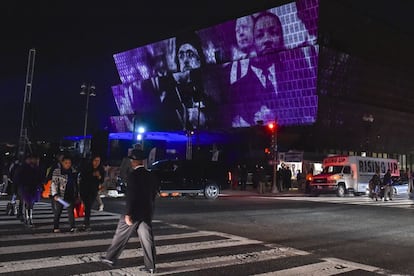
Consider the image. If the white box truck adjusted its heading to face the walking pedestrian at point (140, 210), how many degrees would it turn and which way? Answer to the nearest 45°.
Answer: approximately 45° to its left

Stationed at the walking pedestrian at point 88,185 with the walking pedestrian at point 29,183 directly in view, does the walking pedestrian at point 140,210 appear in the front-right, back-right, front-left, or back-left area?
back-left

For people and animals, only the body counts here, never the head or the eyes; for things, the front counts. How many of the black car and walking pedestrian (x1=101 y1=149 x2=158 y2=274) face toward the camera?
0

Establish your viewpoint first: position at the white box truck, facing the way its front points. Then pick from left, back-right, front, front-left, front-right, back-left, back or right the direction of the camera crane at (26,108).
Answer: front

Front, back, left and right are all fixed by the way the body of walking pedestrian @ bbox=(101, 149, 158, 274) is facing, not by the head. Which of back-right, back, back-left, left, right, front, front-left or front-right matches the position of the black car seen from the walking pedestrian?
front-right

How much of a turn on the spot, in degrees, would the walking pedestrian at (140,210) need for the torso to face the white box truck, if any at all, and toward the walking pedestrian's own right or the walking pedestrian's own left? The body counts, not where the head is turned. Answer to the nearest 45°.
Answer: approximately 90° to the walking pedestrian's own right

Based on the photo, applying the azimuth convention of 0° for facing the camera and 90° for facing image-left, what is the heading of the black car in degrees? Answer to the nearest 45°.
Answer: approximately 90°

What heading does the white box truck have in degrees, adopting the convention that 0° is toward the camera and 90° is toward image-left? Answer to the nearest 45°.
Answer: approximately 45°

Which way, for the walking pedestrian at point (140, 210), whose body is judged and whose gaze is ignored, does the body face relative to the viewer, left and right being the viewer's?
facing away from the viewer and to the left of the viewer

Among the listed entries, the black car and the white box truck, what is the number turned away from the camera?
0

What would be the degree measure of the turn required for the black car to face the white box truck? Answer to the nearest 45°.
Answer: approximately 135° to its right

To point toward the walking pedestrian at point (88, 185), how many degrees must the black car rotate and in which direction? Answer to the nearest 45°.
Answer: approximately 90° to its left

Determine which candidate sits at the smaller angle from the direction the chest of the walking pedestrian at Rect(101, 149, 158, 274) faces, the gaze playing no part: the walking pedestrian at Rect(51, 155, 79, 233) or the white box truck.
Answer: the walking pedestrian

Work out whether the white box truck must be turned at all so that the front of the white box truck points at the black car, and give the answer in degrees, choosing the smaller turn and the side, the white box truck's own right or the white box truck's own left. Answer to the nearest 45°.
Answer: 0° — it already faces it
